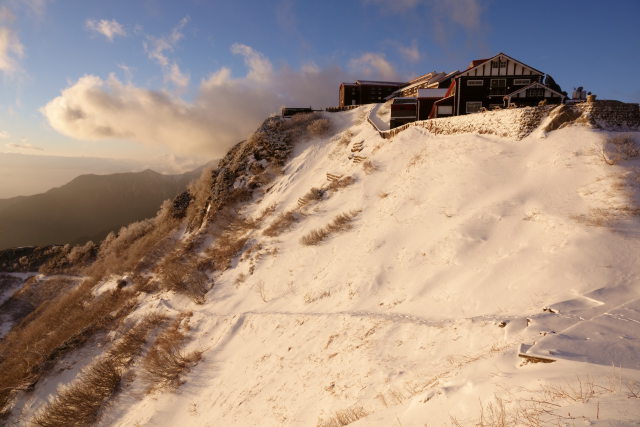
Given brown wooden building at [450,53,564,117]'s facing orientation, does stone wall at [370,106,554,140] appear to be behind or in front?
in front

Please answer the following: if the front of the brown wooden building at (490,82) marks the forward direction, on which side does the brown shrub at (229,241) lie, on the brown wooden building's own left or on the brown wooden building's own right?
on the brown wooden building's own right

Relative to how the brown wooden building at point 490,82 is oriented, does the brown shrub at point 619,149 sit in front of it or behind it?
in front

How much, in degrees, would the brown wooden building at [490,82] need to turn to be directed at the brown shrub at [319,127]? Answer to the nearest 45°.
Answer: approximately 90° to its right

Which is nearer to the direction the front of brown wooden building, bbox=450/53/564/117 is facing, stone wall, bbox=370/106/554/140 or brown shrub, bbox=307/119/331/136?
the stone wall

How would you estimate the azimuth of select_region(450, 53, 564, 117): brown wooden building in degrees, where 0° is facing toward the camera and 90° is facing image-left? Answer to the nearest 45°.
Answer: approximately 0°

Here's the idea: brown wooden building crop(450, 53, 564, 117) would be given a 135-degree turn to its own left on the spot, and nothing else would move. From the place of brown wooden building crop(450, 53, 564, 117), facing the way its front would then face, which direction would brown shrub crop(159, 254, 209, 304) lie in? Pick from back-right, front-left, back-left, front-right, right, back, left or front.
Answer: back

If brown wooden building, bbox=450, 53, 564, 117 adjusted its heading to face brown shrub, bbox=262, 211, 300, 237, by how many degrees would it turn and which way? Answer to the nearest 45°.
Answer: approximately 45° to its right
